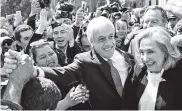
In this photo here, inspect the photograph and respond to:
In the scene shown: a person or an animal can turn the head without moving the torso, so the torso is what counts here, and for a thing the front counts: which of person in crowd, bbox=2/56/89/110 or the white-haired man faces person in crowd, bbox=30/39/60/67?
person in crowd, bbox=2/56/89/110

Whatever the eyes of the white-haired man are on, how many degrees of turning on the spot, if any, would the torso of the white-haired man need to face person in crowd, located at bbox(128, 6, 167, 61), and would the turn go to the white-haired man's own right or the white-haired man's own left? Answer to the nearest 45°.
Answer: approximately 90° to the white-haired man's own left

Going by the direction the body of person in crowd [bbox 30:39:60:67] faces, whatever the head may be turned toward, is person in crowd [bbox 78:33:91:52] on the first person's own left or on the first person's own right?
on the first person's own left

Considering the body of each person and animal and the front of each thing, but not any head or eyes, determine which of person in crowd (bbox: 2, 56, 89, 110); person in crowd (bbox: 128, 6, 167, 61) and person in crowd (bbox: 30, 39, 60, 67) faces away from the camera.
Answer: person in crowd (bbox: 2, 56, 89, 110)

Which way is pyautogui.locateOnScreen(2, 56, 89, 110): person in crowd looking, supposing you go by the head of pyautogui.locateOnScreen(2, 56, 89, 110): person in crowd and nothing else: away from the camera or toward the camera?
away from the camera

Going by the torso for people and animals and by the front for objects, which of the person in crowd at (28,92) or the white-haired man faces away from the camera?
the person in crowd

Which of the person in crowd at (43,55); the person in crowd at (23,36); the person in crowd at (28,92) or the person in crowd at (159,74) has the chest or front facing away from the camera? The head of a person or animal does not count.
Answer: the person in crowd at (28,92)

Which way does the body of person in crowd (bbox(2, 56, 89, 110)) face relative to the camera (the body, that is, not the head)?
away from the camera
